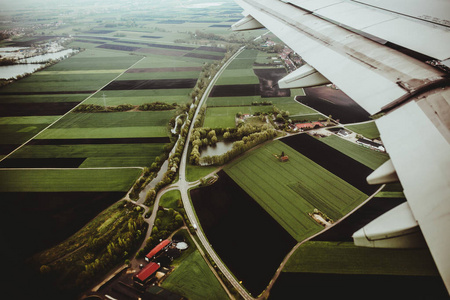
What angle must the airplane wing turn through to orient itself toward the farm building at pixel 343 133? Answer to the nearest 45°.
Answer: approximately 45° to its left

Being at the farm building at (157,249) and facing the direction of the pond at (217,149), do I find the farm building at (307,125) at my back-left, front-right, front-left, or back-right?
front-right

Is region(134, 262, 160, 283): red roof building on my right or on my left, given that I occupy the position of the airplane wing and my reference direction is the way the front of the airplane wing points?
on my left

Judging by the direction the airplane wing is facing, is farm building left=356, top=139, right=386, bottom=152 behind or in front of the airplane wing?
in front

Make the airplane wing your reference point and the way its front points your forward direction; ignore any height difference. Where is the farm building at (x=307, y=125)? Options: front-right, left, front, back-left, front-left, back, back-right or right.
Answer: front-left

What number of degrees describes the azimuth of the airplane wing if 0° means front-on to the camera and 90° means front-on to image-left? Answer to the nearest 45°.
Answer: approximately 225°

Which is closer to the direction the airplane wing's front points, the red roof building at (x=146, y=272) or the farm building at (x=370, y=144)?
the farm building

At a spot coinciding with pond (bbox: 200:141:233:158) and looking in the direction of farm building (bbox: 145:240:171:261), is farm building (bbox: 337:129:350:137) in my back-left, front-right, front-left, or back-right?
back-left
